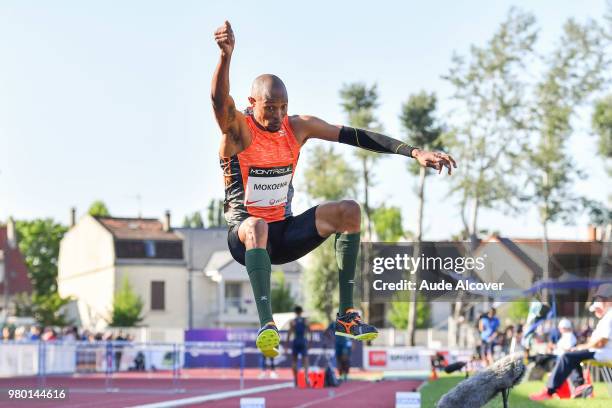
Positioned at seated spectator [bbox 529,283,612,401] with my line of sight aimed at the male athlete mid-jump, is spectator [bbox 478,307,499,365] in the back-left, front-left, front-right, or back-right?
back-right

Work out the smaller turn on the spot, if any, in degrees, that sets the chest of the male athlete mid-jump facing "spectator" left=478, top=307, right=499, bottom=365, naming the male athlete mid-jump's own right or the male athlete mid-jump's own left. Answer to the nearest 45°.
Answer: approximately 135° to the male athlete mid-jump's own left

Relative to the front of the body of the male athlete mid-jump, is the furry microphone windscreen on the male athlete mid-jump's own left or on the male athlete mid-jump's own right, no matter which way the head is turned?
on the male athlete mid-jump's own left

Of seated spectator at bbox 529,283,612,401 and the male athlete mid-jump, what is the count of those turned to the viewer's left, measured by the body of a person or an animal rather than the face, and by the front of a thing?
1

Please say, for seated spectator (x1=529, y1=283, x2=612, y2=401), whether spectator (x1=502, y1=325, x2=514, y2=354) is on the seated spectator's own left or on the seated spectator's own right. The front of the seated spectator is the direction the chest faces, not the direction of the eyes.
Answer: on the seated spectator's own right

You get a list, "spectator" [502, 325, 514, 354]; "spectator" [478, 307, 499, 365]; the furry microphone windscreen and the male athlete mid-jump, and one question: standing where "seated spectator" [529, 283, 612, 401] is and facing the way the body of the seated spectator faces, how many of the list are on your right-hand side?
2

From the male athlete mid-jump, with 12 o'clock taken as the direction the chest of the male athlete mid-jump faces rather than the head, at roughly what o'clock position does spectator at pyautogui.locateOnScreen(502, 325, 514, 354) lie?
The spectator is roughly at 8 o'clock from the male athlete mid-jump.

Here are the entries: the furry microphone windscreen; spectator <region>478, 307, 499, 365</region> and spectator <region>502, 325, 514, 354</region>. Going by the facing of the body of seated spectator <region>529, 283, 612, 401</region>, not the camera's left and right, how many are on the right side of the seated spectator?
2

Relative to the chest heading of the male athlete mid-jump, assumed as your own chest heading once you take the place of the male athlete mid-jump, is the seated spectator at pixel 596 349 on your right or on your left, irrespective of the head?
on your left

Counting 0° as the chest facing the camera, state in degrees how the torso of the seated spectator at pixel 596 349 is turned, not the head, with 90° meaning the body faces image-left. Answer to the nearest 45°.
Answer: approximately 90°
